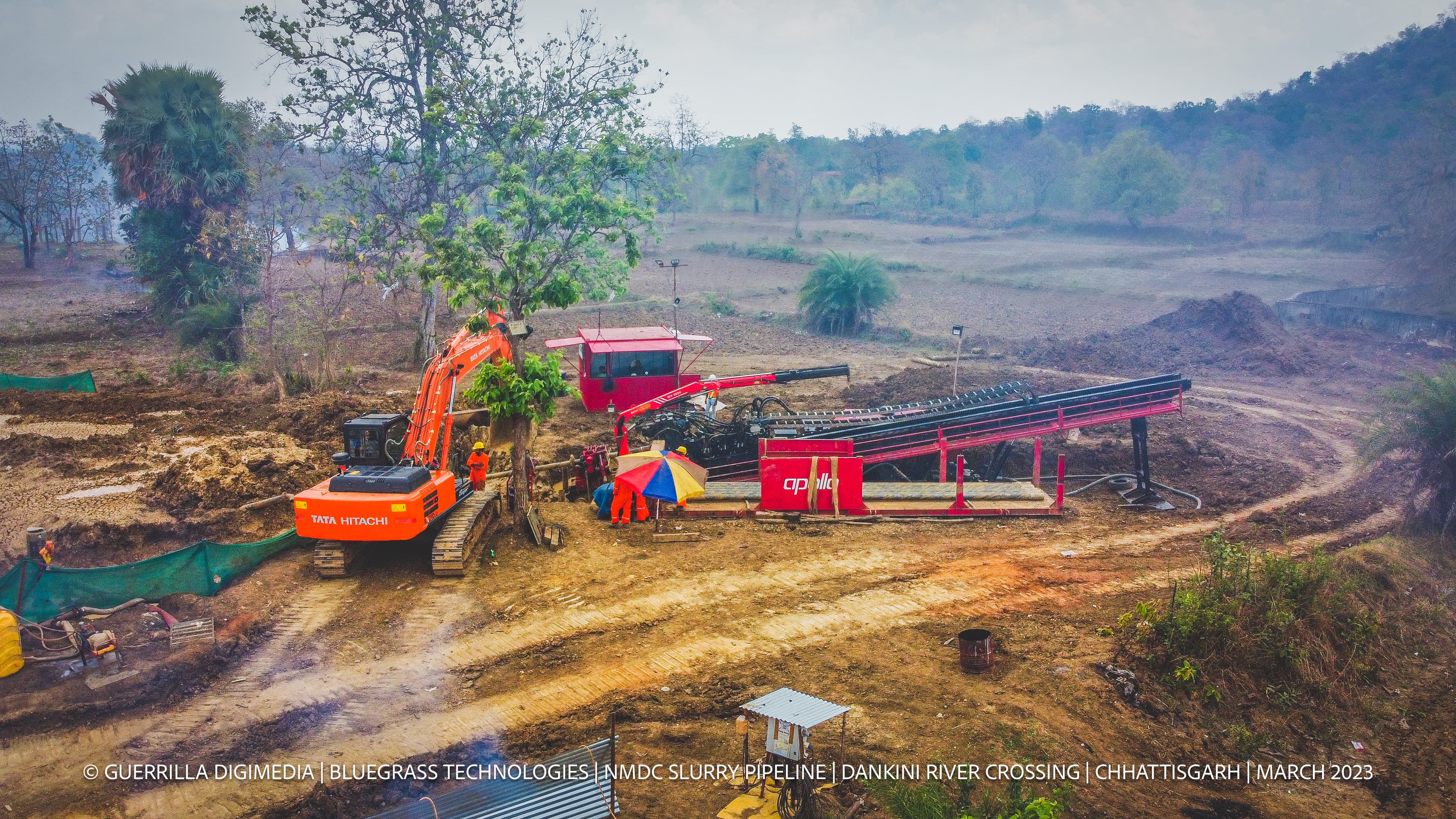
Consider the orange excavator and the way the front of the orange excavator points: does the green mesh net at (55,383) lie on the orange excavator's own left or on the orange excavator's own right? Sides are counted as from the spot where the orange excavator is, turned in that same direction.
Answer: on the orange excavator's own left

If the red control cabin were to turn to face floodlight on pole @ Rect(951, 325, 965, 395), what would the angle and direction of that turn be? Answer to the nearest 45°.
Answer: approximately 90° to its left

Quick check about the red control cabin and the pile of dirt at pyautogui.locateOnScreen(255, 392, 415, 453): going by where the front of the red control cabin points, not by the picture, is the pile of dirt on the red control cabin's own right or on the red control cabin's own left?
on the red control cabin's own right

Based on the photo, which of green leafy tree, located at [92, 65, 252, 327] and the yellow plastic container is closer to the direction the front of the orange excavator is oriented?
the green leafy tree

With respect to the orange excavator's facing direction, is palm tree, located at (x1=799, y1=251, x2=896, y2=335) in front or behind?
in front

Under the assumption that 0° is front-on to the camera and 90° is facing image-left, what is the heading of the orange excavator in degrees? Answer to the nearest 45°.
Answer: approximately 225°

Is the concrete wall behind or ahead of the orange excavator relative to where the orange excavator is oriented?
ahead

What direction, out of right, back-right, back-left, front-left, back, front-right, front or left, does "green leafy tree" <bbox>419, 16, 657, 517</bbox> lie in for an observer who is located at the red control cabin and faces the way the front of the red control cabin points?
front

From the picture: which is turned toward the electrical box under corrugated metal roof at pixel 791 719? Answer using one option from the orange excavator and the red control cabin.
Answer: the red control cabin

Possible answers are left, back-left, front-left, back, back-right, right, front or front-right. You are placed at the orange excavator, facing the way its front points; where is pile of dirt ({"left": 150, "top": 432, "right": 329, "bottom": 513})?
left

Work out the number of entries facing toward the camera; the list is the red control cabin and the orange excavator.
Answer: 1

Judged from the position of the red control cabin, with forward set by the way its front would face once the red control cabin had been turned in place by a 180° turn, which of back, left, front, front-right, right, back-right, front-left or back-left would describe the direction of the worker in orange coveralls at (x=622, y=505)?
back

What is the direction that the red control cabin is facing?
toward the camera

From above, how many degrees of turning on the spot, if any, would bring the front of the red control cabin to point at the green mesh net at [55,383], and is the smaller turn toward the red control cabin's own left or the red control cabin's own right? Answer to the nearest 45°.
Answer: approximately 90° to the red control cabin's own right
